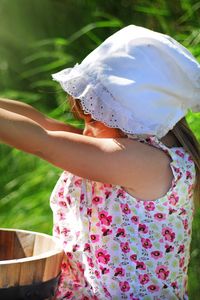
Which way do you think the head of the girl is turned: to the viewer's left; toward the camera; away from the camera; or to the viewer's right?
to the viewer's left

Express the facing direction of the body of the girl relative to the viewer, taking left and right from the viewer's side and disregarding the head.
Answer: facing to the left of the viewer
